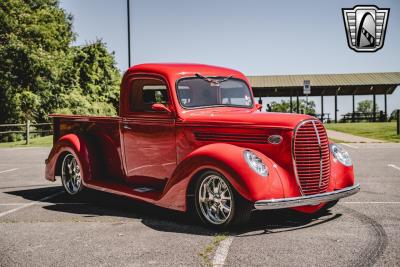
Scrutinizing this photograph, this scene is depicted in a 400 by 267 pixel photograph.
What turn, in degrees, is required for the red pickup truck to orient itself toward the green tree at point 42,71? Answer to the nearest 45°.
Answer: approximately 135° to its left
